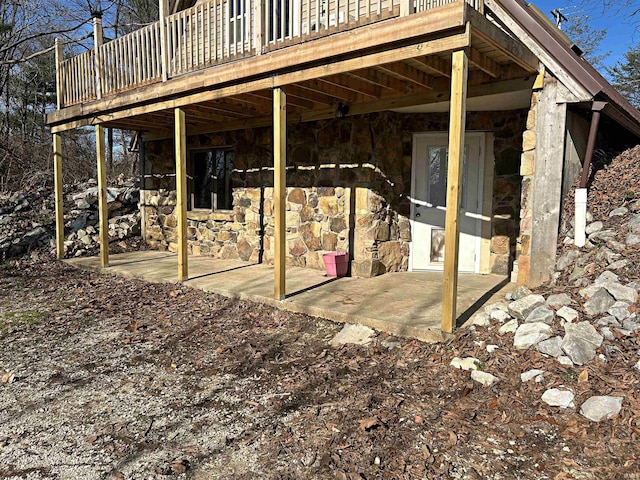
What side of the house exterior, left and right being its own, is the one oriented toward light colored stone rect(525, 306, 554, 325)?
left

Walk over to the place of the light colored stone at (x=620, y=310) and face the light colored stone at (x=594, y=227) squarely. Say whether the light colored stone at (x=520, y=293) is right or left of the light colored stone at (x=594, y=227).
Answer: left

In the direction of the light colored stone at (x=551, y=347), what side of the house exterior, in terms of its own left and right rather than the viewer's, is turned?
left

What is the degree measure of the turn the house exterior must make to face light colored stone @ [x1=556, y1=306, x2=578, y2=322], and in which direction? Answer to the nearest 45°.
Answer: approximately 90° to its left

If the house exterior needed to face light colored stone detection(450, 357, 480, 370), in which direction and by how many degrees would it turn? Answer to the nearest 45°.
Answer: approximately 45° to its left

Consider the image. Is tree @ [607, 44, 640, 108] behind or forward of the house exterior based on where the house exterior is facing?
behind

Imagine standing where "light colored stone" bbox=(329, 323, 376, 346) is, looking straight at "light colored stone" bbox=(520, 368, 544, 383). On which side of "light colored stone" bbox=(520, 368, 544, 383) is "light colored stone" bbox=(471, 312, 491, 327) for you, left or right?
left

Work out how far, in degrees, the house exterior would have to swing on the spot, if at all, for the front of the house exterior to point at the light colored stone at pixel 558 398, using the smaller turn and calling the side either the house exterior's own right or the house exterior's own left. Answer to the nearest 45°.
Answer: approximately 45° to the house exterior's own left

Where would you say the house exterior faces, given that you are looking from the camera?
facing the viewer and to the left of the viewer
